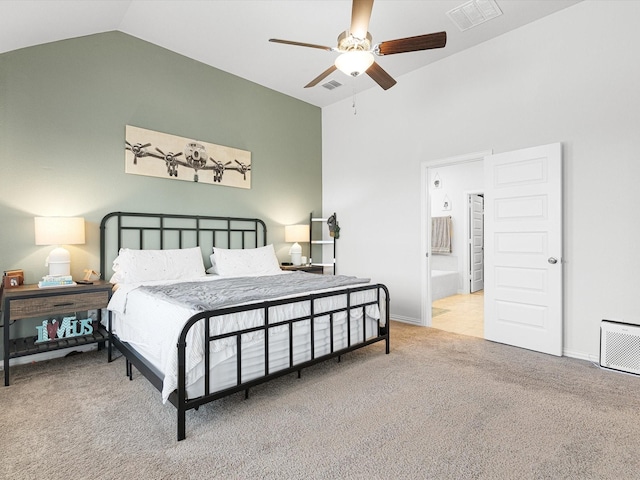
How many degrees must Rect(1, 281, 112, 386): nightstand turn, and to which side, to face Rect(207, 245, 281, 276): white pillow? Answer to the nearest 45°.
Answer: approximately 90° to its left

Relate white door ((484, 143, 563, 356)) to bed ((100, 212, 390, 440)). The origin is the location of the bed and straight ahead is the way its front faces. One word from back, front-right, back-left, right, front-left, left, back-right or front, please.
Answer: front-left

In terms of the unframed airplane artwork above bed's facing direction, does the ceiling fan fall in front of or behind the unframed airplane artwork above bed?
in front

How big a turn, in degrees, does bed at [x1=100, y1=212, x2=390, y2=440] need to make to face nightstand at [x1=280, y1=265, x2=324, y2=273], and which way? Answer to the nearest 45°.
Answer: approximately 90° to its left

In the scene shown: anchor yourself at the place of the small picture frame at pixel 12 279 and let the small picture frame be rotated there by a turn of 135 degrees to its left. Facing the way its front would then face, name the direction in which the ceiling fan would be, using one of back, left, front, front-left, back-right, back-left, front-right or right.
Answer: right

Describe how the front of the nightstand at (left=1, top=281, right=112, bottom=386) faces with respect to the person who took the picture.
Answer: facing the viewer

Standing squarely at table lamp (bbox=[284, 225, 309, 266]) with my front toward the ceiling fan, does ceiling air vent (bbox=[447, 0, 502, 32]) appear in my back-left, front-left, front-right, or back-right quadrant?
front-left

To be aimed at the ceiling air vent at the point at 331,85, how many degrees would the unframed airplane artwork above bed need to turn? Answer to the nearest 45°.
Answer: approximately 45° to its left

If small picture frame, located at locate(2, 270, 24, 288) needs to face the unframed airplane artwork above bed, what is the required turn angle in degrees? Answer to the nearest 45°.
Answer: approximately 90° to its left

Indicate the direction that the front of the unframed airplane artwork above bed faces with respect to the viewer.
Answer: facing the viewer and to the right of the viewer

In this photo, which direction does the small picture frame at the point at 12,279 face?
toward the camera

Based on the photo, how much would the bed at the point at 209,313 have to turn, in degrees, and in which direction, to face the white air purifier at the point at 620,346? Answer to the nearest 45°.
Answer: approximately 45° to its left

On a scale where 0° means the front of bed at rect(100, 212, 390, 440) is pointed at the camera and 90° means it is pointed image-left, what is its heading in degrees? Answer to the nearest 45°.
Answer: approximately 315°

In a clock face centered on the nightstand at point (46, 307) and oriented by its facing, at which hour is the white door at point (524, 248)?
The white door is roughly at 10 o'clock from the nightstand.

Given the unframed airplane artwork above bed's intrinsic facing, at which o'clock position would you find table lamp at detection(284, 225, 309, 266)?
The table lamp is roughly at 10 o'clock from the unframed airplane artwork above bed.

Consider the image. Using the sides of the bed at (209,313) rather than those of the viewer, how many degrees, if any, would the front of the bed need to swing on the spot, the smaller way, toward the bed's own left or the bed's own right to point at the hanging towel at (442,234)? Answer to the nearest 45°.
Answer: approximately 90° to the bed's own left
